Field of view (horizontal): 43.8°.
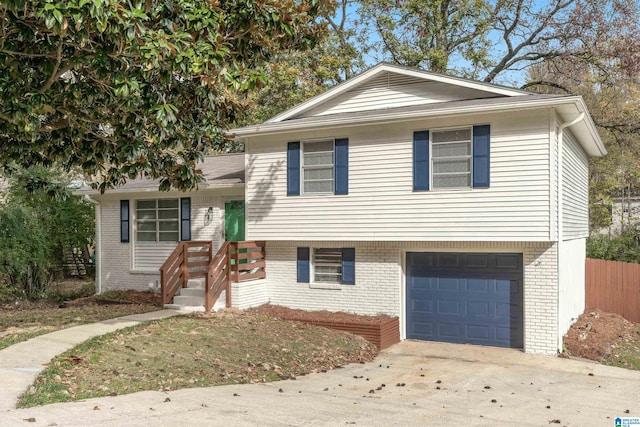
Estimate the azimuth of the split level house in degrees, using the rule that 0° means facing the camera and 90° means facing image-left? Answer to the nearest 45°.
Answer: approximately 45°

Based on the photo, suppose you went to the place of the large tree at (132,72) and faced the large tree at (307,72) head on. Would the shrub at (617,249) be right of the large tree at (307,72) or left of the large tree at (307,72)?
right

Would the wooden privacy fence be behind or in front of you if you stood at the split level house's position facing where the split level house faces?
behind

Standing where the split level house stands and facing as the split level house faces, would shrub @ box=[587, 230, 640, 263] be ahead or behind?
behind

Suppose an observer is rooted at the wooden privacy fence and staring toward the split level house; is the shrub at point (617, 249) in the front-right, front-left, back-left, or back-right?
back-right

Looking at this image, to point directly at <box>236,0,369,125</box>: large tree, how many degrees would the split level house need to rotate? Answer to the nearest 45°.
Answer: approximately 135° to its right

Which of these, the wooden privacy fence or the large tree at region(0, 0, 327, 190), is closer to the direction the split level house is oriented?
the large tree
